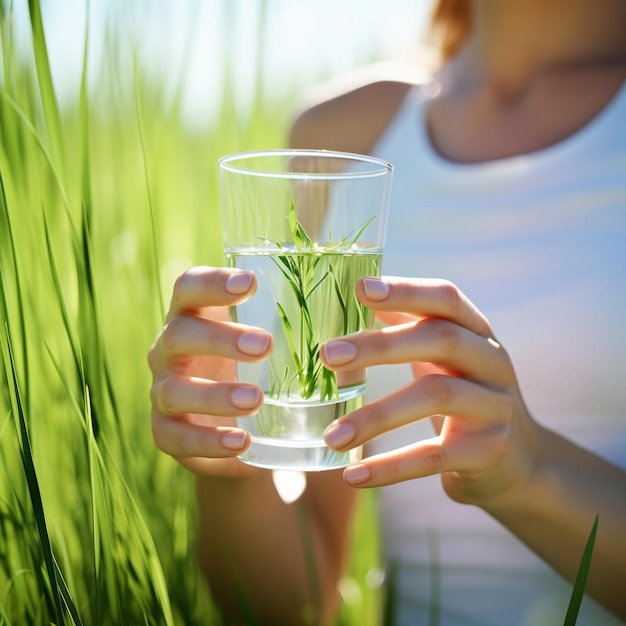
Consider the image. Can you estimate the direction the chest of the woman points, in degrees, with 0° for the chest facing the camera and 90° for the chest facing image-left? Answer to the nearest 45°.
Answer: approximately 45°
